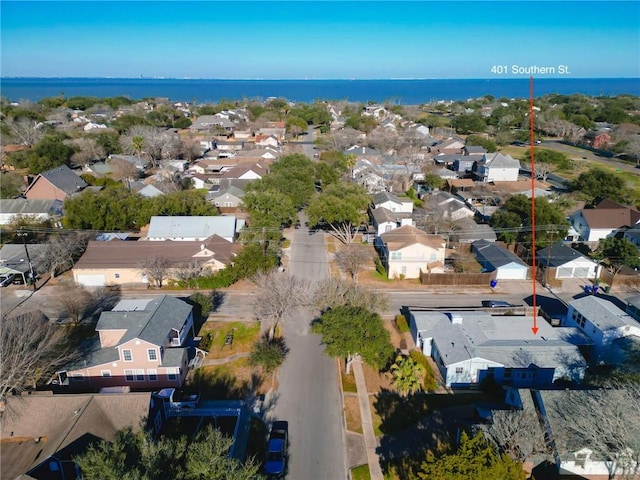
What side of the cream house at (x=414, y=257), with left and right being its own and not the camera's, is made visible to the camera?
front

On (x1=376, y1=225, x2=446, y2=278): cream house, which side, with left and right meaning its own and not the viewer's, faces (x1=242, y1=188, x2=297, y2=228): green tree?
right

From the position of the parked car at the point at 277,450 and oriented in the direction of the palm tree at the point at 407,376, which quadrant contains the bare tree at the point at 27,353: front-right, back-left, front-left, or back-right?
back-left

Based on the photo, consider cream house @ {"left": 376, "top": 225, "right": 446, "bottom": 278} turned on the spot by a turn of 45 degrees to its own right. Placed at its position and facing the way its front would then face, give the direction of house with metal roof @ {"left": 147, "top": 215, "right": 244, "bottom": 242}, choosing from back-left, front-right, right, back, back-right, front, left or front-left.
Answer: front-right

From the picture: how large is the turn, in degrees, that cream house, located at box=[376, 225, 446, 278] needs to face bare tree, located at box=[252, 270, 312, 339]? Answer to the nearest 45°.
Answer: approximately 45° to its right

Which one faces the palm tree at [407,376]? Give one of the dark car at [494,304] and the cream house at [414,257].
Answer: the cream house

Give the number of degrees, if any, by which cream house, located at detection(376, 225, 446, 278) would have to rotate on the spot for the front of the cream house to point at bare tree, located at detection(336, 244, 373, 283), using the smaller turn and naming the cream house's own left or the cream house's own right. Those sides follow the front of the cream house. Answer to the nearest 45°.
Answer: approximately 90° to the cream house's own right
